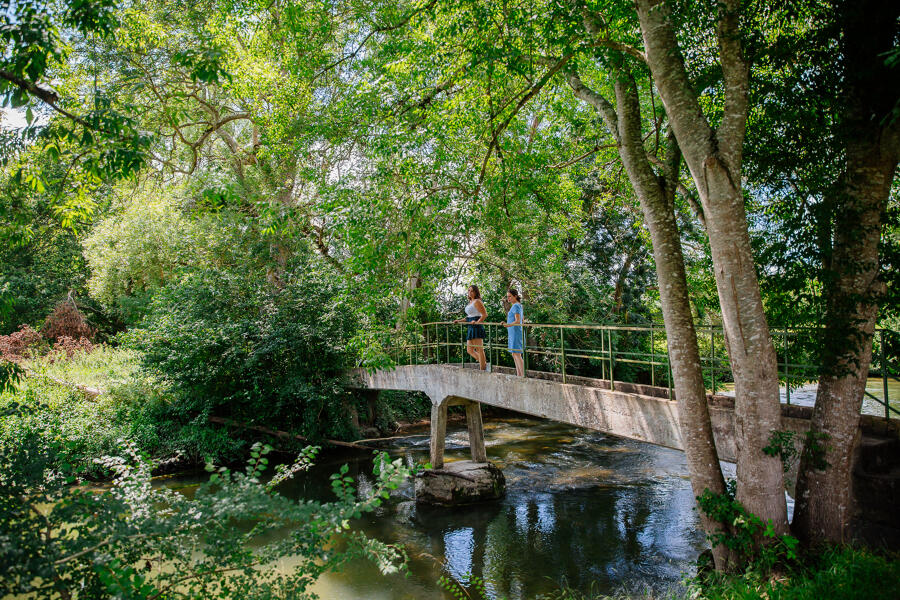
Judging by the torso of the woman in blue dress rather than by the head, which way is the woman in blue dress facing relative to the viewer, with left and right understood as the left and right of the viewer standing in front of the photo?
facing to the left of the viewer

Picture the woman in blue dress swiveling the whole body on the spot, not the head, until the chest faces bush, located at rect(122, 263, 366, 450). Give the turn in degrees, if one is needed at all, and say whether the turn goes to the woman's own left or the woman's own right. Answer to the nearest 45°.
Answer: approximately 45° to the woman's own right

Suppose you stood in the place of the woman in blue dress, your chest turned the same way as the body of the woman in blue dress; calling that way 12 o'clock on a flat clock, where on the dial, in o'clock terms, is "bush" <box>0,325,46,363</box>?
The bush is roughly at 1 o'clock from the woman in blue dress.
